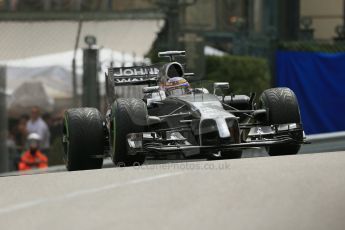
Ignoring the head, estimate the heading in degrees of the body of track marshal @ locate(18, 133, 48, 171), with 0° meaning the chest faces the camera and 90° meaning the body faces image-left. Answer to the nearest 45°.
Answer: approximately 0°

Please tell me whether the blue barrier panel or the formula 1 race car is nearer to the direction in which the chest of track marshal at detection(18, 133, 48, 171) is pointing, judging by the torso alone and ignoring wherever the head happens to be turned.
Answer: the formula 1 race car

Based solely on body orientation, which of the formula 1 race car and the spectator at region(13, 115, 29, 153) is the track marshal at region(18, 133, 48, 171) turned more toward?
the formula 1 race car

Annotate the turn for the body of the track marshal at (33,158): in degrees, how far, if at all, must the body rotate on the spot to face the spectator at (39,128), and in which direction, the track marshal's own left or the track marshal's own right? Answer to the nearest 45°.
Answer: approximately 180°

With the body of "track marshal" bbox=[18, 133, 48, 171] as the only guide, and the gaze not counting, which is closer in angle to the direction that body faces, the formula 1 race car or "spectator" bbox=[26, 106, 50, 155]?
the formula 1 race car

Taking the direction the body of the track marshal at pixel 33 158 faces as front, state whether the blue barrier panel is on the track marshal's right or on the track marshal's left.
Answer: on the track marshal's left

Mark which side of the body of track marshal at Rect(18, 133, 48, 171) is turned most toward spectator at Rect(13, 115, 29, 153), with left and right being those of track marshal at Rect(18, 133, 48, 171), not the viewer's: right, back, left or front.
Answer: back
